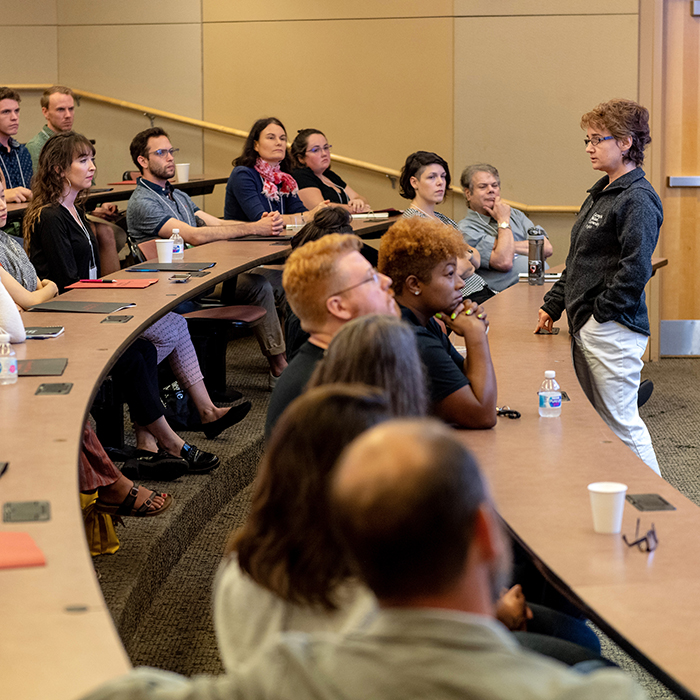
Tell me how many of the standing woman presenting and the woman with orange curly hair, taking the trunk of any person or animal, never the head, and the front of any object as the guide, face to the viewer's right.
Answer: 1

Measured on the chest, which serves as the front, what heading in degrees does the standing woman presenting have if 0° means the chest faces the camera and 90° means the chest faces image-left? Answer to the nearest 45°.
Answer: approximately 45°

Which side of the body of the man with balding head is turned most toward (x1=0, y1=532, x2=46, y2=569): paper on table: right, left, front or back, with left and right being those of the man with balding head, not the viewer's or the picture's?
left

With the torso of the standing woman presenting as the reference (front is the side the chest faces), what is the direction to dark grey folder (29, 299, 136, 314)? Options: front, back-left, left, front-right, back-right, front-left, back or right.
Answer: front-right

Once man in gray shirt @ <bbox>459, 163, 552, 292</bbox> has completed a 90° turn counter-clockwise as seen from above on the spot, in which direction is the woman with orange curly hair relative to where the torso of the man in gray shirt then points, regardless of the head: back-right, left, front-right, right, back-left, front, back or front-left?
back-right

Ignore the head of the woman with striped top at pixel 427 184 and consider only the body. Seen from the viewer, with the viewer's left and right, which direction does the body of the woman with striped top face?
facing the viewer and to the right of the viewer

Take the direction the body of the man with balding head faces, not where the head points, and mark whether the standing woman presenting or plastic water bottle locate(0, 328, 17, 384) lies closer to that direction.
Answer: the standing woman presenting

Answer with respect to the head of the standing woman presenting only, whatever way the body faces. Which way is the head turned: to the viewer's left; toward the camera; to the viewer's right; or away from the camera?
to the viewer's left

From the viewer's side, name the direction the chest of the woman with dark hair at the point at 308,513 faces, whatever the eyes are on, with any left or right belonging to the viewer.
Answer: facing away from the viewer and to the right of the viewer

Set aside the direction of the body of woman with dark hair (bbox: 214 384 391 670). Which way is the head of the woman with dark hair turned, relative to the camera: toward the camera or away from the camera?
away from the camera

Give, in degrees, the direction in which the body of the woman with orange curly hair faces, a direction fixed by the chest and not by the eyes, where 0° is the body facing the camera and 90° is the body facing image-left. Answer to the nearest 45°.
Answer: approximately 270°

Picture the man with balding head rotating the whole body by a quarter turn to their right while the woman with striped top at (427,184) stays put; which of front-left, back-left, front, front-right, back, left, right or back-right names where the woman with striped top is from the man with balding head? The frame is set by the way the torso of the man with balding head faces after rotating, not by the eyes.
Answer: back-left

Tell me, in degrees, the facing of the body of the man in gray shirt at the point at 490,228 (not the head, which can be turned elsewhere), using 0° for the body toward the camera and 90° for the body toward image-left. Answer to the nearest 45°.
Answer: approximately 315°

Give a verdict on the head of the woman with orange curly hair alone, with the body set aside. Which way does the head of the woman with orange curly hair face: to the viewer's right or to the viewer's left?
to the viewer's right

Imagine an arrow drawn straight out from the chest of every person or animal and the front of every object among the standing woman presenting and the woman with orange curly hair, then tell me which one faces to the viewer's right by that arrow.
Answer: the woman with orange curly hair

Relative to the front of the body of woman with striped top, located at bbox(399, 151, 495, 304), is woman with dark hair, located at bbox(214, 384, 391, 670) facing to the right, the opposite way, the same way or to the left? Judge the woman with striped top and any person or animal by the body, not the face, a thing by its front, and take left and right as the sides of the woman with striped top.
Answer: to the left
